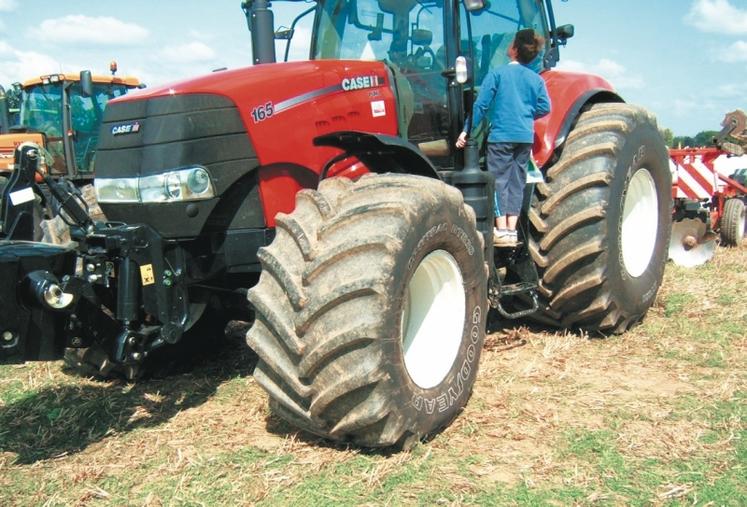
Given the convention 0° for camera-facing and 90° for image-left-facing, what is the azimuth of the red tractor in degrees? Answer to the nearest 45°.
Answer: approximately 45°
